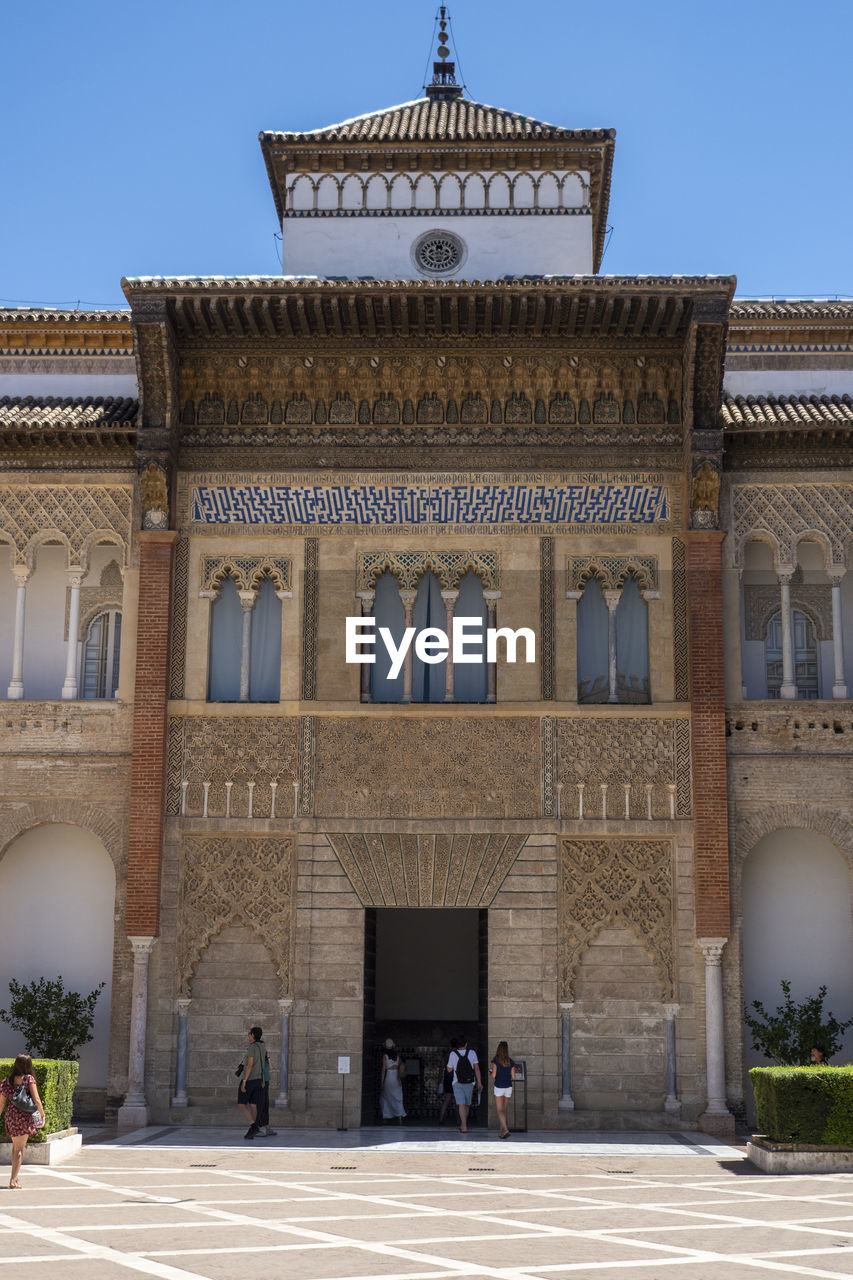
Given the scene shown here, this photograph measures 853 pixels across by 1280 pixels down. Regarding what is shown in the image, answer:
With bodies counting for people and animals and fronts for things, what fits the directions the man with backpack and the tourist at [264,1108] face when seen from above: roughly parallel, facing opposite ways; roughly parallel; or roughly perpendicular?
roughly perpendicular

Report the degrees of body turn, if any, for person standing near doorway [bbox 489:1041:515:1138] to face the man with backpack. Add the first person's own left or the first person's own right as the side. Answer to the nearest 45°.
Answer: approximately 45° to the first person's own left

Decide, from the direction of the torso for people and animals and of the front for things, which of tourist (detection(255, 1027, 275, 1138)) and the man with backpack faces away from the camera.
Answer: the man with backpack

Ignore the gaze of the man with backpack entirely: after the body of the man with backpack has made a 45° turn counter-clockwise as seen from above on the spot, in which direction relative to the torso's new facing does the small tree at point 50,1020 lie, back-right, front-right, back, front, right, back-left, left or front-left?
front-left

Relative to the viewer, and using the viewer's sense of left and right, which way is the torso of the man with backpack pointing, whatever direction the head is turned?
facing away from the viewer

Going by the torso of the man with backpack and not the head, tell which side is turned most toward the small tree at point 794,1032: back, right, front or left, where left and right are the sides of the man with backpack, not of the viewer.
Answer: right

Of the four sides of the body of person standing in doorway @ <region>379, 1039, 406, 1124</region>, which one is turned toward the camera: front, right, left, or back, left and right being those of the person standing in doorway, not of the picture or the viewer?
back

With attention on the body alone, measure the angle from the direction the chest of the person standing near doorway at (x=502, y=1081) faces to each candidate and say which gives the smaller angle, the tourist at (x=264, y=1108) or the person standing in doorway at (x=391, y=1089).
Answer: the person standing in doorway

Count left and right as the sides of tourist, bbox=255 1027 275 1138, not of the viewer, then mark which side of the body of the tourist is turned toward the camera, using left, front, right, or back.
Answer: left

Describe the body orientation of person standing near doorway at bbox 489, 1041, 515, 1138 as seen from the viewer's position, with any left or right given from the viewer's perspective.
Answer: facing away from the viewer

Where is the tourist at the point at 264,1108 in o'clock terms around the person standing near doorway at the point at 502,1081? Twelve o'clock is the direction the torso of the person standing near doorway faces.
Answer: The tourist is roughly at 9 o'clock from the person standing near doorway.

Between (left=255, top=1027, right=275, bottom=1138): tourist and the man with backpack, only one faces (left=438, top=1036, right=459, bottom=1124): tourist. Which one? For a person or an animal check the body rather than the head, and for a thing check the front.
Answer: the man with backpack

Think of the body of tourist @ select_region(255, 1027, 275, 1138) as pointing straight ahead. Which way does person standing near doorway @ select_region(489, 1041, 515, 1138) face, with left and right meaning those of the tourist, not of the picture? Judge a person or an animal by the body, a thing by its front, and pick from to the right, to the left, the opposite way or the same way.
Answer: to the right

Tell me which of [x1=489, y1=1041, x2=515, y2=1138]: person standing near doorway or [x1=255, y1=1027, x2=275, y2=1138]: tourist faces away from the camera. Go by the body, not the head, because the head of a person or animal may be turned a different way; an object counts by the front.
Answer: the person standing near doorway
